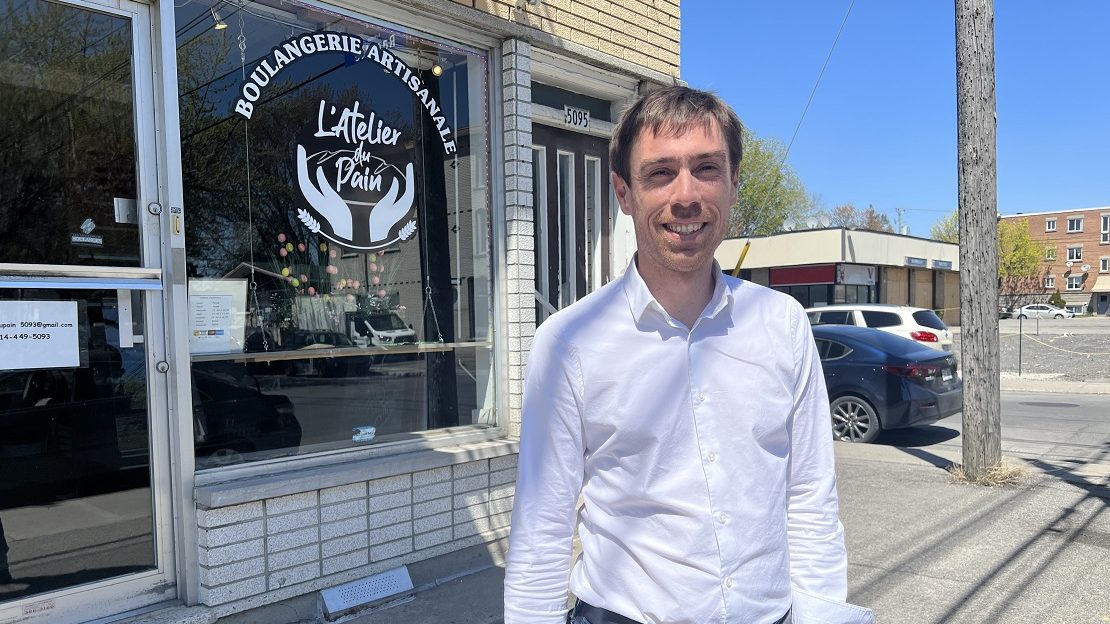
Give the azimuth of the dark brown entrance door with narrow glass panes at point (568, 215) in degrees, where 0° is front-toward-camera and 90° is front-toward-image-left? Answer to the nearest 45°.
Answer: approximately 315°

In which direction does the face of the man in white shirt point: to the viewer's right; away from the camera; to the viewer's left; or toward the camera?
toward the camera

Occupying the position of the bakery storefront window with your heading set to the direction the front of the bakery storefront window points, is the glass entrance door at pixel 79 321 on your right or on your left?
on your right

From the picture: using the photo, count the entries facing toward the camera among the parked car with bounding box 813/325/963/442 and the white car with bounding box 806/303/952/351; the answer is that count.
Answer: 0

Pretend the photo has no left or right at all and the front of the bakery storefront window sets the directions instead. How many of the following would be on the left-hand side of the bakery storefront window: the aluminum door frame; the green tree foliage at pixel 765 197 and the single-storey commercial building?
2

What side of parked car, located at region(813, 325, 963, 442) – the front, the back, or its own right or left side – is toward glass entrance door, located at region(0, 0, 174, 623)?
left

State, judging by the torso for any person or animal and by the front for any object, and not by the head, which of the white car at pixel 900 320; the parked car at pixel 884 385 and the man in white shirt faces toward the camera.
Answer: the man in white shirt

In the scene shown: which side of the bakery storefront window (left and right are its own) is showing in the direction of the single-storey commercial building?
left

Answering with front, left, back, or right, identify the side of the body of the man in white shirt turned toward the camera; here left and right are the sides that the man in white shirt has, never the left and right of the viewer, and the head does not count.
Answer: front

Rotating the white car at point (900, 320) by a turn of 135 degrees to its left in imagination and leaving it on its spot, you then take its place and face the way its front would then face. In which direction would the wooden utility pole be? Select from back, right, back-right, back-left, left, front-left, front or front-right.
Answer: front

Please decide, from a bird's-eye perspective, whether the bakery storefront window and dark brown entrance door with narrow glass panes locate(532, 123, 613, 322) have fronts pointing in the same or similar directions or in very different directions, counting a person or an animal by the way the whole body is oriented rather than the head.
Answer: same or similar directions
